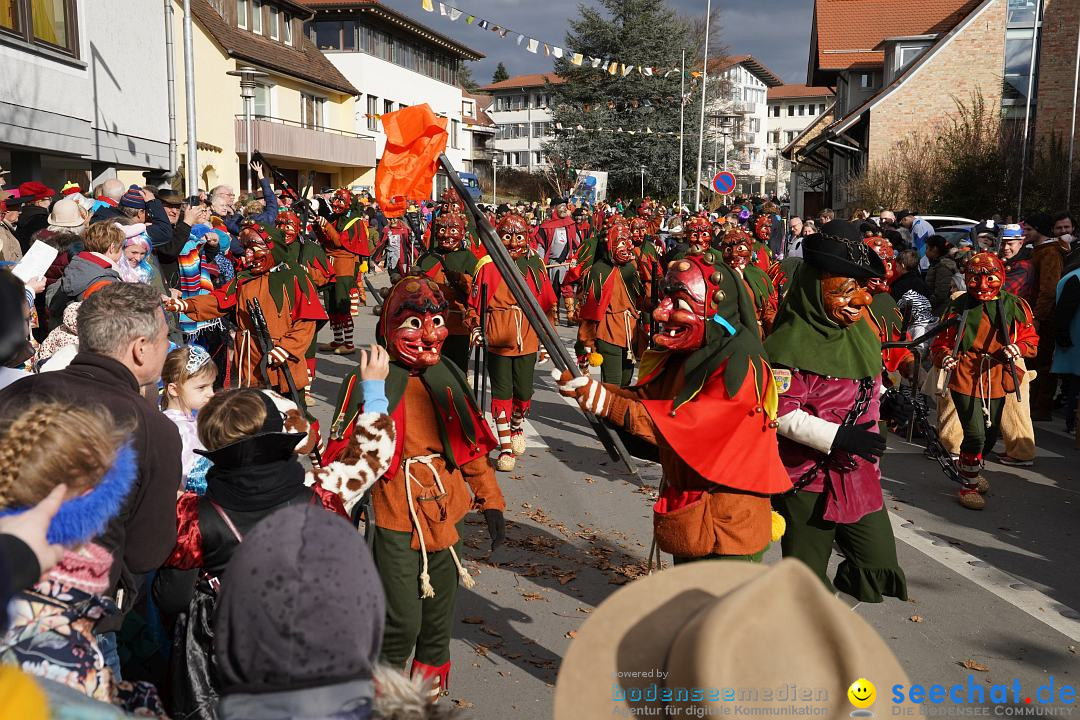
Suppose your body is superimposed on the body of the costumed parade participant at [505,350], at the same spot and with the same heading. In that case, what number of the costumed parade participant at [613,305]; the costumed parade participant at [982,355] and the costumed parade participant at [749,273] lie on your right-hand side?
0

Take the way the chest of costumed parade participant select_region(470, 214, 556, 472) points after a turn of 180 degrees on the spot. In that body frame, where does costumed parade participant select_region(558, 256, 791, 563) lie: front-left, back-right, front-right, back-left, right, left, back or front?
back

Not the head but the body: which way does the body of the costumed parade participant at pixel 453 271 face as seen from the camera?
toward the camera

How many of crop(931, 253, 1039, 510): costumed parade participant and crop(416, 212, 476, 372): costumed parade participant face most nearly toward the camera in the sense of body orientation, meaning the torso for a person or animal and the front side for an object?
2

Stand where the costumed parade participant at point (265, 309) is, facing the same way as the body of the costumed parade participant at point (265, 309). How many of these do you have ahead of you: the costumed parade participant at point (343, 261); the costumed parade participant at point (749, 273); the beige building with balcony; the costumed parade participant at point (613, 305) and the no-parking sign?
0

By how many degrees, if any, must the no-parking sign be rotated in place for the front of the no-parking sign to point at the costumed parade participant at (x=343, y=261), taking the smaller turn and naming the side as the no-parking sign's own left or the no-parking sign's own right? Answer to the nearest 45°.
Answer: approximately 45° to the no-parking sign's own right

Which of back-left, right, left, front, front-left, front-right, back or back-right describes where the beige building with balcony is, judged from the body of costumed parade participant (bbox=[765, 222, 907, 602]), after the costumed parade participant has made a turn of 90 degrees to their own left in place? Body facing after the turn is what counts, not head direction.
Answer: left

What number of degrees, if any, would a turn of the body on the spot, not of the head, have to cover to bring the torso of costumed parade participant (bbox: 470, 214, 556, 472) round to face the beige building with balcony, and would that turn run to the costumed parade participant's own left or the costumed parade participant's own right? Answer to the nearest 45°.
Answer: approximately 180°

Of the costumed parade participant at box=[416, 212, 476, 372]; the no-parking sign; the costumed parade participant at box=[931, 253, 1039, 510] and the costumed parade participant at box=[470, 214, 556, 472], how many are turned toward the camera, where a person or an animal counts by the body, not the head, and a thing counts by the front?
4

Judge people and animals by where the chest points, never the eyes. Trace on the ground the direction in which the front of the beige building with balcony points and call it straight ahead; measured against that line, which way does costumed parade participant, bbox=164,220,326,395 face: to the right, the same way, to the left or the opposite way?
to the right

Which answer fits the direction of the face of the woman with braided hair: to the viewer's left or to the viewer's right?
to the viewer's right

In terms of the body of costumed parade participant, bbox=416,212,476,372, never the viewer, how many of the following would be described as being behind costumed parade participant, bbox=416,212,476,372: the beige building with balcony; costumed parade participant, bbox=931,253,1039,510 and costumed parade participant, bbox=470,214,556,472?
1

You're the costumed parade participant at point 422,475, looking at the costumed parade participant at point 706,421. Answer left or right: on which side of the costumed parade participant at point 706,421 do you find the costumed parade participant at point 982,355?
left

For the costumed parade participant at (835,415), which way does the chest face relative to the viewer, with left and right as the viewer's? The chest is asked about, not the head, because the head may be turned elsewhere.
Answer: facing the viewer and to the right of the viewer

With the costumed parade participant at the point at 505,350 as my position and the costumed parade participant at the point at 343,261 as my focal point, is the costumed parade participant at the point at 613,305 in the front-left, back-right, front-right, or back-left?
front-right

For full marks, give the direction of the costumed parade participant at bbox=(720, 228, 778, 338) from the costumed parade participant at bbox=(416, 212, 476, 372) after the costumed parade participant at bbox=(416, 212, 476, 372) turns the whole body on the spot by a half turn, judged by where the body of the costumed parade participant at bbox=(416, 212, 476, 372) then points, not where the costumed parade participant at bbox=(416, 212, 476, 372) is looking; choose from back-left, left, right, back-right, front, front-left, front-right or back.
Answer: right

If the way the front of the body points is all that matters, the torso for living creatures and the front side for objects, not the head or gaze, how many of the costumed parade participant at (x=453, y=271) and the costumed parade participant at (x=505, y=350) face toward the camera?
2

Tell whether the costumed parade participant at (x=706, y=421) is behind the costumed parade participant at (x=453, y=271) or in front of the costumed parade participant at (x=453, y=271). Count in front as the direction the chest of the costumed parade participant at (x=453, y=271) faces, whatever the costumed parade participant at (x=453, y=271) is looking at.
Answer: in front

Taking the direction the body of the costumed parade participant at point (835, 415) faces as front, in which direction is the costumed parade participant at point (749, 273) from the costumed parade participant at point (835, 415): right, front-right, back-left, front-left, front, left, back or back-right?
back-left

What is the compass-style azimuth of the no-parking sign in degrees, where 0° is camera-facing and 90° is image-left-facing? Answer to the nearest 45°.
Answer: approximately 0°
